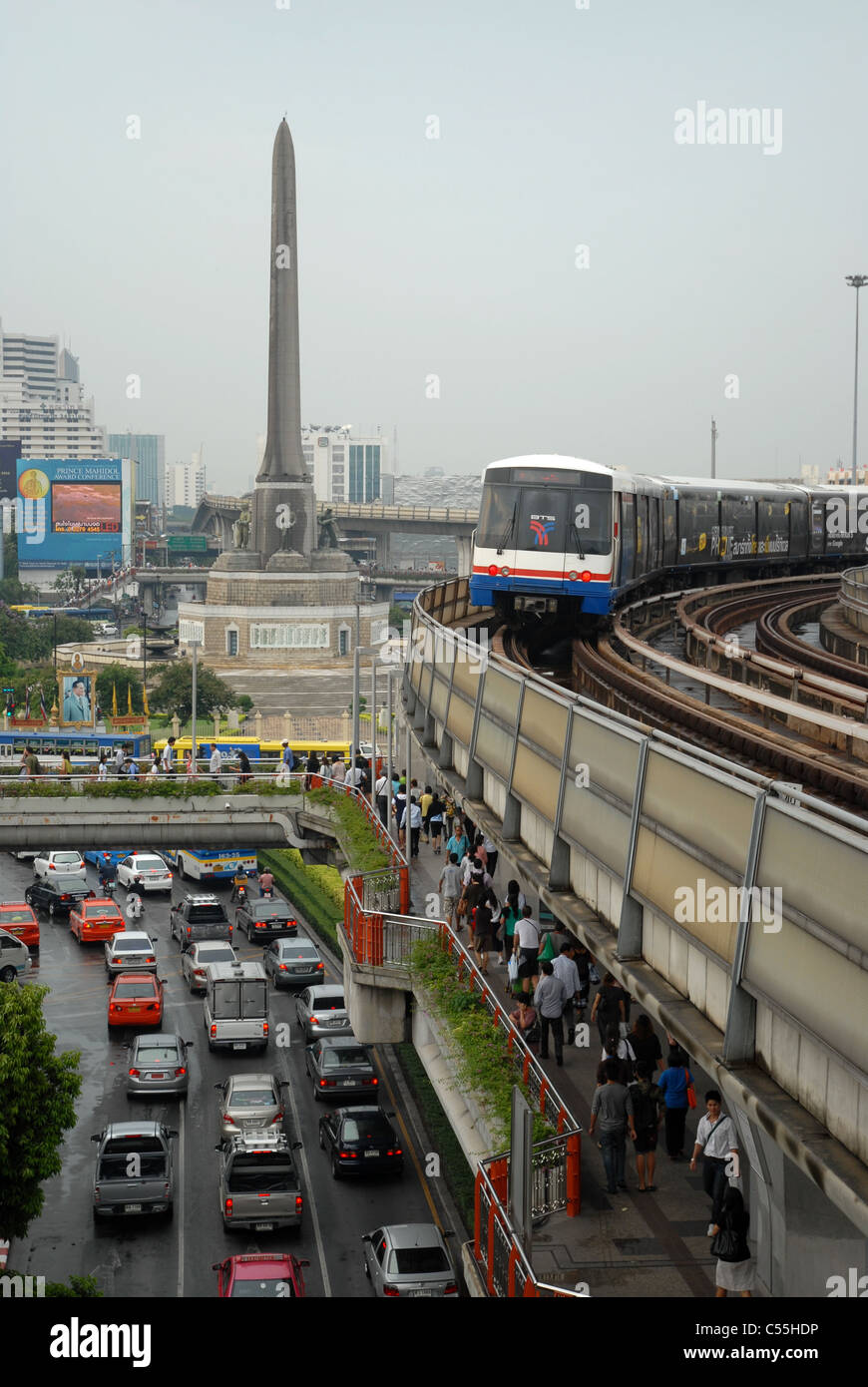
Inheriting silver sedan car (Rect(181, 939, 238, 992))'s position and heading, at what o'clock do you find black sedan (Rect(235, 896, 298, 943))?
The black sedan is roughly at 2 o'clock from the silver sedan car.

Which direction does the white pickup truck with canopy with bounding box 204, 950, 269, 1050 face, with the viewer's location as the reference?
facing away from the viewer

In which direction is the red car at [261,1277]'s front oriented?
away from the camera

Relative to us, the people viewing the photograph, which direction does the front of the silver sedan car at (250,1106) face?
facing away from the viewer

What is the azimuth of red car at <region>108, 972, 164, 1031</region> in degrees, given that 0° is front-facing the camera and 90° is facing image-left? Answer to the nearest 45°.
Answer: approximately 180°

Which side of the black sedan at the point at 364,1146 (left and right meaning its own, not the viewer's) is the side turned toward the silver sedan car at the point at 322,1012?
front

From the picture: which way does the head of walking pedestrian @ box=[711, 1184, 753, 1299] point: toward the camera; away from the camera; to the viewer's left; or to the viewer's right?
away from the camera

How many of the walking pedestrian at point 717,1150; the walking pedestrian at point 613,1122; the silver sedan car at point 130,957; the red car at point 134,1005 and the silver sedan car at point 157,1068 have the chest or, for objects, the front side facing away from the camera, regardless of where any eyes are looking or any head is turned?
4

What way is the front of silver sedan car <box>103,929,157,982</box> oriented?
away from the camera

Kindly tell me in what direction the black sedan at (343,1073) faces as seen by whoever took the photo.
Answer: facing away from the viewer

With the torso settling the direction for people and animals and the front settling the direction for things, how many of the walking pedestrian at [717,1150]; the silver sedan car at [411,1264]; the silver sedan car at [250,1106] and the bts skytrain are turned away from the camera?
2
